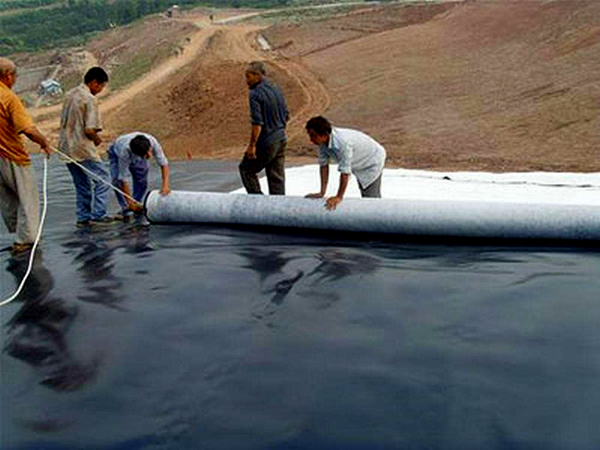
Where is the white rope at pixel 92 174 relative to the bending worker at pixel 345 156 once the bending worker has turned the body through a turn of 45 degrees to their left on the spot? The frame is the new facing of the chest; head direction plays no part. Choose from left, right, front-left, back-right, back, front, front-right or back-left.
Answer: right

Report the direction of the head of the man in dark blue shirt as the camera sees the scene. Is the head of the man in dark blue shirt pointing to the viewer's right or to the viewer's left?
to the viewer's left

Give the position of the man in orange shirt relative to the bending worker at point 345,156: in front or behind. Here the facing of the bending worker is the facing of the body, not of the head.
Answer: in front

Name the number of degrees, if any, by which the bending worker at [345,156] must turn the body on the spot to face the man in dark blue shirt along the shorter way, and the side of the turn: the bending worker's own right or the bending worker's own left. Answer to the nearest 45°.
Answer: approximately 90° to the bending worker's own right

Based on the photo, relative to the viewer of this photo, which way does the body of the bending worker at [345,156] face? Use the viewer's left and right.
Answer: facing the viewer and to the left of the viewer

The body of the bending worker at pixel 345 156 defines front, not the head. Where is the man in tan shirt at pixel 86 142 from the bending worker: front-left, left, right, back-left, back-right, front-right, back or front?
front-right

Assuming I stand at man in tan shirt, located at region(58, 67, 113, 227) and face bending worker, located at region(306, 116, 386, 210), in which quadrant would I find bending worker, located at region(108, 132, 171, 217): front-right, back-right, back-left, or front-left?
front-left

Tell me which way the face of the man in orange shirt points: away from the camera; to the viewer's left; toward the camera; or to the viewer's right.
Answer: to the viewer's right

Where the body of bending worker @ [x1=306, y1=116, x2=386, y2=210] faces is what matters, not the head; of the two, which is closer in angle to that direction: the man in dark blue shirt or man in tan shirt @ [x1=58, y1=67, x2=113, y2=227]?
the man in tan shirt

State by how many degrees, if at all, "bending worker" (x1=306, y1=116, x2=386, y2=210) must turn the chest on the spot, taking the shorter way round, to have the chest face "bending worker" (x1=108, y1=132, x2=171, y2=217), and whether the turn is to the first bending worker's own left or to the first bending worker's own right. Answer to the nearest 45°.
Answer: approximately 45° to the first bending worker's own right
